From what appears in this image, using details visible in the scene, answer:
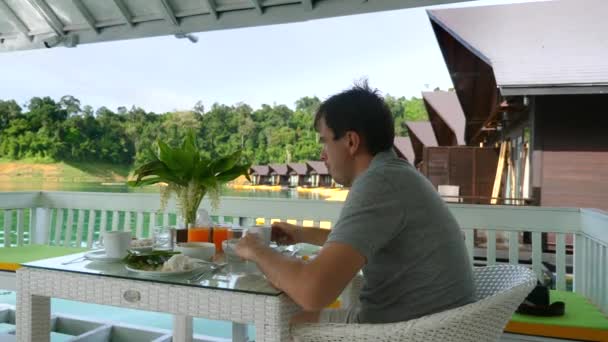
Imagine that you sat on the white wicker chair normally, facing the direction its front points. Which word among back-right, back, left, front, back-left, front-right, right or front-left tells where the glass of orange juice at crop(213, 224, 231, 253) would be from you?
front-right

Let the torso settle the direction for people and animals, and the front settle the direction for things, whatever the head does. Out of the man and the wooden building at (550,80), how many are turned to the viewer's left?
2

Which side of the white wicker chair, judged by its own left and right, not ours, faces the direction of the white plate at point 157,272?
front

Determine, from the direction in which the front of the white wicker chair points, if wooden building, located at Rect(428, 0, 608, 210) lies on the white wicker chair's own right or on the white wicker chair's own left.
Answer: on the white wicker chair's own right

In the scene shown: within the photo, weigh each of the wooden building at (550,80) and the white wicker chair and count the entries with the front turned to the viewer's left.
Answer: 2

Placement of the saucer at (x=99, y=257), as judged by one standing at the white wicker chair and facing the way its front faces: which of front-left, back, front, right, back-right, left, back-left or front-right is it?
front

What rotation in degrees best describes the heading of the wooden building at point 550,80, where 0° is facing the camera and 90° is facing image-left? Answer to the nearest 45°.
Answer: approximately 90°

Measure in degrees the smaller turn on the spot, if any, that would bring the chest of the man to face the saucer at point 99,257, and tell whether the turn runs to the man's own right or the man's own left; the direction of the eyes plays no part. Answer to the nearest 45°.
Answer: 0° — they already face it

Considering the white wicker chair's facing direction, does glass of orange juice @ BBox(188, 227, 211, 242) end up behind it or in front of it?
in front

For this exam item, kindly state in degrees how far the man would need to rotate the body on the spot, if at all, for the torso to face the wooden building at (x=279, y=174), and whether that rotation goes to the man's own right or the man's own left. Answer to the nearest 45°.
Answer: approximately 90° to the man's own right

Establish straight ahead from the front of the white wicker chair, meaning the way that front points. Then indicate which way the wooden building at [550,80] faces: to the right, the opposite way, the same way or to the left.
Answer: the same way

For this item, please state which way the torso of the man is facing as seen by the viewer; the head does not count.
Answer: to the viewer's left

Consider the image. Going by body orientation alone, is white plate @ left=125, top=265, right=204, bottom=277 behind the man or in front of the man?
in front

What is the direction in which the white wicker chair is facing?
to the viewer's left

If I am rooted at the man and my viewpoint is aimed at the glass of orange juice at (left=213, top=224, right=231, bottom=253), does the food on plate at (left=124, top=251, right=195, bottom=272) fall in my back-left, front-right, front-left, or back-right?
front-left
